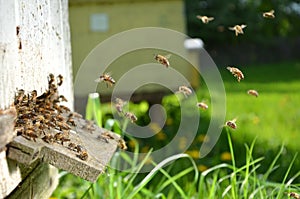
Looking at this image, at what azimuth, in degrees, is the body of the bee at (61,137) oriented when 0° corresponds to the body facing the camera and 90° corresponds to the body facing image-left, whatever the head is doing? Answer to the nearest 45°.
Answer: approximately 90°
